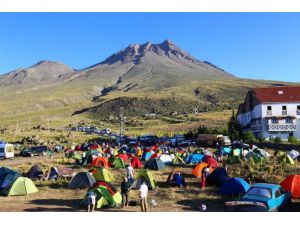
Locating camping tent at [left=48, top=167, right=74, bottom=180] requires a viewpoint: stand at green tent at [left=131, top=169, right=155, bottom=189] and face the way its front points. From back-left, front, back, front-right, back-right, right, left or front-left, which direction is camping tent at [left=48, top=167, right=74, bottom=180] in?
back-right

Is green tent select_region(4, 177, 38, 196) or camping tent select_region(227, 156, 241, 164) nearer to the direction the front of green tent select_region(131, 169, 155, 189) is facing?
the green tent

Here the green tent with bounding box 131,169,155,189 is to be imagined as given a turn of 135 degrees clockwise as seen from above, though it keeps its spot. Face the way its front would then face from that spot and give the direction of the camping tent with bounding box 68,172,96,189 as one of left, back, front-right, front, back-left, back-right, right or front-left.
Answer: front-left

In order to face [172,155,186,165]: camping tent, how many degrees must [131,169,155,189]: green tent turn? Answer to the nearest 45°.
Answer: approximately 180°

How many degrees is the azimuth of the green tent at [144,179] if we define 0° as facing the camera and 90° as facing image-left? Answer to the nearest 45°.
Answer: approximately 0°

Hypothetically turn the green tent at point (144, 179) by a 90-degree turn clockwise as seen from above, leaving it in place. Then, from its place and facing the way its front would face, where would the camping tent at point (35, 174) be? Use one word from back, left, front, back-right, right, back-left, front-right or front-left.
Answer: front-right

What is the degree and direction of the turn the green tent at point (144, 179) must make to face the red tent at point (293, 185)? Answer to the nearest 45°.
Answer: approximately 45° to its left

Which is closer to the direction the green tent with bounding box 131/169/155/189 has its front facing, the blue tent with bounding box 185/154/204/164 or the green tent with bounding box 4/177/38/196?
the green tent

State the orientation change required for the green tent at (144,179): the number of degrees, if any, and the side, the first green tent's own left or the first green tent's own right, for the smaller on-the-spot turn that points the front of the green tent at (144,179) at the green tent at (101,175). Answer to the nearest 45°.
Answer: approximately 135° to the first green tent's own right

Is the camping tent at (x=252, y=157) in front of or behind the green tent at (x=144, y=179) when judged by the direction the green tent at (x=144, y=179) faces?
behind

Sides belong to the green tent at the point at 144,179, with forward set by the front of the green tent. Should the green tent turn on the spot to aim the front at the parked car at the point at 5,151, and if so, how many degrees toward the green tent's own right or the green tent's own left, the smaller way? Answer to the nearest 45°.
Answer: approximately 135° to the green tent's own right

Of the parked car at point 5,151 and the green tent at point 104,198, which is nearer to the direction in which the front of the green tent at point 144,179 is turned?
the green tent

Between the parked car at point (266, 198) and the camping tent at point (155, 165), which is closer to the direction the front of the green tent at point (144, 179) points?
the parked car

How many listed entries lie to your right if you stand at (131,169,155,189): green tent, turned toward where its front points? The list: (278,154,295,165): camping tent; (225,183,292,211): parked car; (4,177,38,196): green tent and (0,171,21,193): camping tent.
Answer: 2

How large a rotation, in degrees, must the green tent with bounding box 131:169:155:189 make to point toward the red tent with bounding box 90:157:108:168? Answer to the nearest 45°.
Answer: approximately 180°

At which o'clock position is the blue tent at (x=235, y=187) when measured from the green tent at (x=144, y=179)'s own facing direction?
The blue tent is roughly at 10 o'clock from the green tent.
